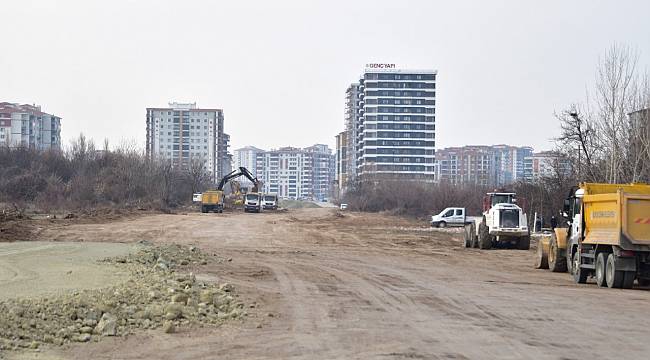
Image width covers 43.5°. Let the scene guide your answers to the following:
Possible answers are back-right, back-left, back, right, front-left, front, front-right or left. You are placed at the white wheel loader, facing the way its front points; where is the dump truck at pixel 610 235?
back-left

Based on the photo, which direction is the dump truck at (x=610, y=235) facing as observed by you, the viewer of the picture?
facing away from the viewer and to the left of the viewer

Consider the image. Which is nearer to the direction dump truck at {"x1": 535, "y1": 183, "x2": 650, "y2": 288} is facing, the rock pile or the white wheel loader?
the white wheel loader

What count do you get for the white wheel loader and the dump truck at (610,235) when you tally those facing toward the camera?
0

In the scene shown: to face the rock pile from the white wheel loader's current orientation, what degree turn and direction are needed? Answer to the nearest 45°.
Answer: approximately 135° to its left

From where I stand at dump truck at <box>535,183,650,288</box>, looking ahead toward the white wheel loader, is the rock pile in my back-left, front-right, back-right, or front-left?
back-left

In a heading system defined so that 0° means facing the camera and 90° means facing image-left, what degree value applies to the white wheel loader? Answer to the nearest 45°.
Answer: approximately 135°

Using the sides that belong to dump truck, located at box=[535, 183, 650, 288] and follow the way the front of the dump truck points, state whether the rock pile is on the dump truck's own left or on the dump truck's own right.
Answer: on the dump truck's own left
